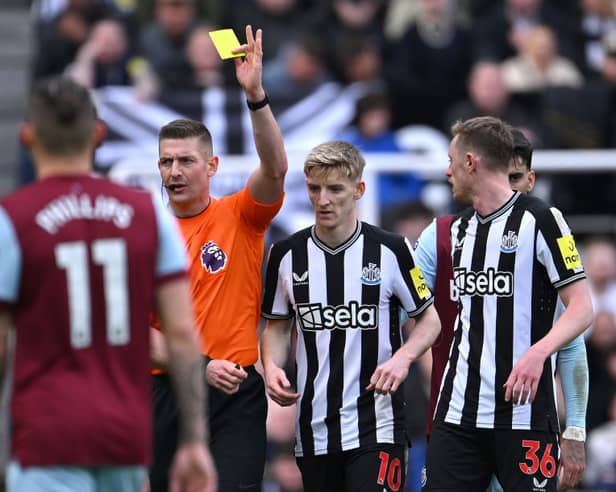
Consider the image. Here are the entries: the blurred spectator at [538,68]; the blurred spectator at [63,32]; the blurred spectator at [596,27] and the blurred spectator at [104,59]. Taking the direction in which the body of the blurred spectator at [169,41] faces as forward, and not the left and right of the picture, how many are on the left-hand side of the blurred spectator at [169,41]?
2

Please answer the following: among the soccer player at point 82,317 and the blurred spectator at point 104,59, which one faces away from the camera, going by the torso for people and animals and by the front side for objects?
the soccer player

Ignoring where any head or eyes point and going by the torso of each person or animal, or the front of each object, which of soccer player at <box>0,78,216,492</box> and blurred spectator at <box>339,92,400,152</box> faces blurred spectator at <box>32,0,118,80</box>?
the soccer player

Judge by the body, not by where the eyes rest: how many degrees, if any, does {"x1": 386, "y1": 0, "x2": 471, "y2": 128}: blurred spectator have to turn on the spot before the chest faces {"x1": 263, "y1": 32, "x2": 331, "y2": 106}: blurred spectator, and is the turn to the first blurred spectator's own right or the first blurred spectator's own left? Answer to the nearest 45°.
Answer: approximately 45° to the first blurred spectator's own right

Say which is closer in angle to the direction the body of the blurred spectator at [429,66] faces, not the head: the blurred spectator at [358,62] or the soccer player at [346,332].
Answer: the soccer player

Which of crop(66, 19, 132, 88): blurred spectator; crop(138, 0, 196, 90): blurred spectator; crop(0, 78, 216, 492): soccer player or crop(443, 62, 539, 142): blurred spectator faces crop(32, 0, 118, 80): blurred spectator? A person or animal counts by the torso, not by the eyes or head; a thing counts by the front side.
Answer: the soccer player

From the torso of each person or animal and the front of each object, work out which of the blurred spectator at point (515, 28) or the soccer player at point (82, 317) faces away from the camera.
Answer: the soccer player

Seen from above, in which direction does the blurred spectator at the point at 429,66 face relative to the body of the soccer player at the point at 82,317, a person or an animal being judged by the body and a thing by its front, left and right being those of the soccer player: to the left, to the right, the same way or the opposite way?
the opposite way

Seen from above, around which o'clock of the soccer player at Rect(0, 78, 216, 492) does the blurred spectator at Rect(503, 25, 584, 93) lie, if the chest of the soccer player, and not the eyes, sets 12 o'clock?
The blurred spectator is roughly at 1 o'clock from the soccer player.

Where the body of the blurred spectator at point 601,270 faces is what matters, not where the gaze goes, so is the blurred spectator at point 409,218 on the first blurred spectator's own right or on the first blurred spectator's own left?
on the first blurred spectator's own right

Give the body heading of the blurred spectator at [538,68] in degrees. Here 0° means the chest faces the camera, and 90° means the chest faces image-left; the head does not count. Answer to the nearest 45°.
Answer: approximately 0°

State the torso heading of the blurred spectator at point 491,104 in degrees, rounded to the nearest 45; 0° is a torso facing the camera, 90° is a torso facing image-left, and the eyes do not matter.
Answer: approximately 0°
